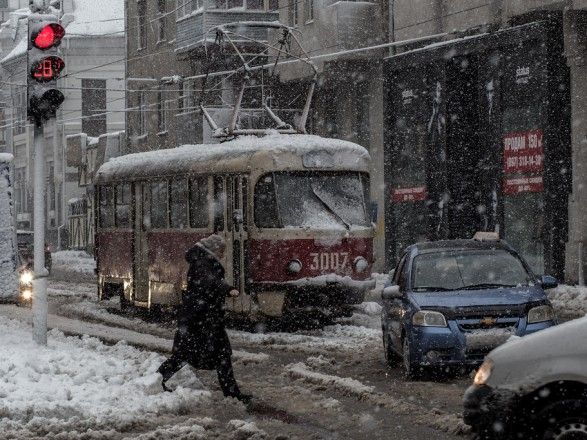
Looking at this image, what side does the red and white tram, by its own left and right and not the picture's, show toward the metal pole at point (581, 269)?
left

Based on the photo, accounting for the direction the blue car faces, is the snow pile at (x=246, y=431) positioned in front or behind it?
in front

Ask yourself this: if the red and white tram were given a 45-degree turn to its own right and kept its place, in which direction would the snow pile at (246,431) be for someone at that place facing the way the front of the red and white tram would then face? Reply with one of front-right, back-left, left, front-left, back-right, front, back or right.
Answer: front

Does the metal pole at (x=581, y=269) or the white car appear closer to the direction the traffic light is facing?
the white car

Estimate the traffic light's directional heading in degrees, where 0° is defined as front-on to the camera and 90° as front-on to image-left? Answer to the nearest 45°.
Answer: approximately 315°

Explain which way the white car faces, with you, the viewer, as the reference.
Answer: facing to the left of the viewer

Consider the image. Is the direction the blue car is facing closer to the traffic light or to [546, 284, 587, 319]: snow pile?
the traffic light

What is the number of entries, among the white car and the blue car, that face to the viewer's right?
0

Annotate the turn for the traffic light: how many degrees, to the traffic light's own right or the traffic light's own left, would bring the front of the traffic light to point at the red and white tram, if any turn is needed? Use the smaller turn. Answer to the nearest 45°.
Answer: approximately 90° to the traffic light's own left
